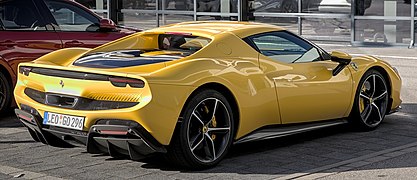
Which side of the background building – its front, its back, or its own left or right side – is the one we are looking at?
front

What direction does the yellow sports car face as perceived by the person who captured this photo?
facing away from the viewer and to the right of the viewer

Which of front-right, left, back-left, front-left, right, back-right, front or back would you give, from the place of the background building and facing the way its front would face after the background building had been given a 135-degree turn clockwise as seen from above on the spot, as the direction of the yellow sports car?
back-left

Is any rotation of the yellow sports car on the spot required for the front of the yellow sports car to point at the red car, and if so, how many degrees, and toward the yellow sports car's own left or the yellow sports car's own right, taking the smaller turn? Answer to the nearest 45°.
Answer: approximately 90° to the yellow sports car's own left

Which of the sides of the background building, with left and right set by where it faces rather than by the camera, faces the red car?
front
